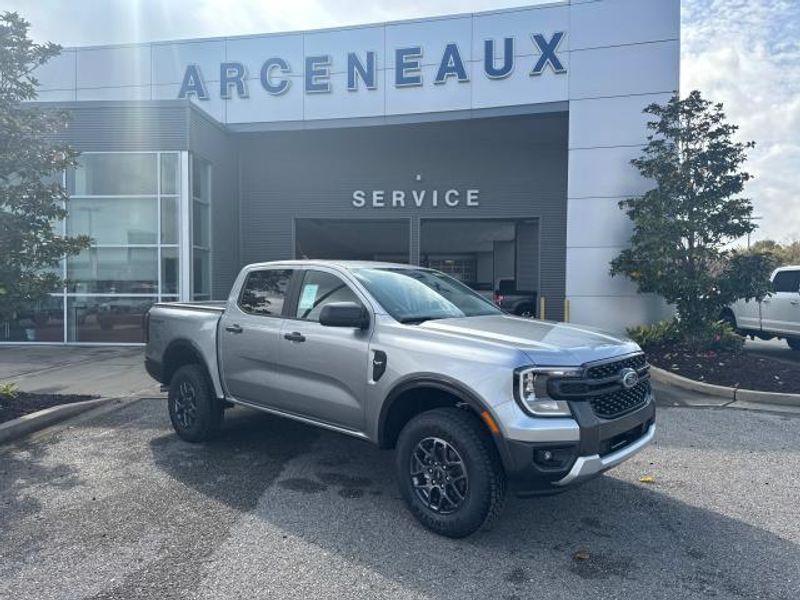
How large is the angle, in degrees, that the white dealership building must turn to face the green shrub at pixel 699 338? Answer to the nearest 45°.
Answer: approximately 45° to its left

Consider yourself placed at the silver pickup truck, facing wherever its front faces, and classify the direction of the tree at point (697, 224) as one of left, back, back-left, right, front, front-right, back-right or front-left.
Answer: left

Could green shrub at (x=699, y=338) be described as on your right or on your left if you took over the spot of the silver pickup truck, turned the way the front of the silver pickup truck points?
on your left

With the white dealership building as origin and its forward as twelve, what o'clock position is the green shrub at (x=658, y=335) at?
The green shrub is roughly at 10 o'clock from the white dealership building.

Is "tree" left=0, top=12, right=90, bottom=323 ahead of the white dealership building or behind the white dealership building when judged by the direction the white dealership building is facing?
ahead

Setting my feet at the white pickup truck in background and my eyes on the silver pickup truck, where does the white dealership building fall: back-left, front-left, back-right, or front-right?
front-right

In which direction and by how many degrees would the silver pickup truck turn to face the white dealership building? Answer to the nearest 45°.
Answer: approximately 135° to its left

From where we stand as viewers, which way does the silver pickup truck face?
facing the viewer and to the right of the viewer

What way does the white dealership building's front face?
toward the camera

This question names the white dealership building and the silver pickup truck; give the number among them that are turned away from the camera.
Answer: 0

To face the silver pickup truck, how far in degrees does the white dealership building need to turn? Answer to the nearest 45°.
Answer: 0° — it already faces it
